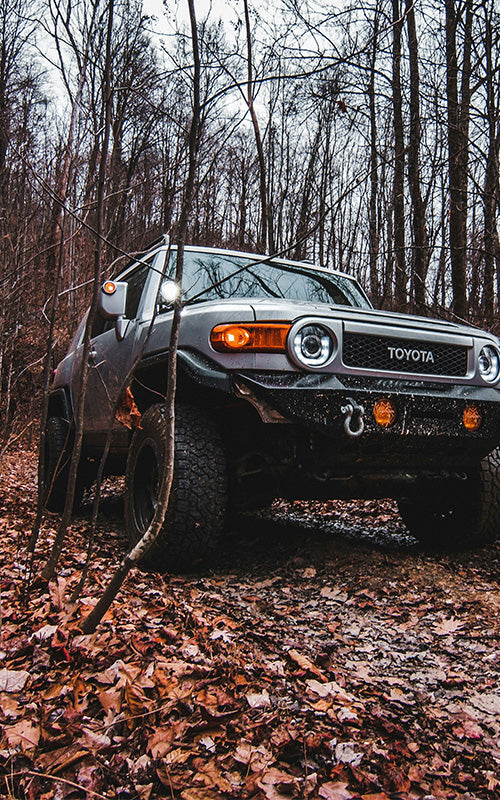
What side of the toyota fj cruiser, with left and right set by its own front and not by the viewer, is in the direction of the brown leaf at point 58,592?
right

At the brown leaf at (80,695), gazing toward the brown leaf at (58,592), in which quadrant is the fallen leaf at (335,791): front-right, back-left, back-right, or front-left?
back-right

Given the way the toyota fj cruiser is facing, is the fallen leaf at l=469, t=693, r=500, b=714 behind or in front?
in front

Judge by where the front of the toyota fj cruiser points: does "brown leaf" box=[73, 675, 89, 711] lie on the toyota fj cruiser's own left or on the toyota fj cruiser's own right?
on the toyota fj cruiser's own right

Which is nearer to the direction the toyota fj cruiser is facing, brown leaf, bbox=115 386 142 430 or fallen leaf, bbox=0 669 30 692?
the fallen leaf

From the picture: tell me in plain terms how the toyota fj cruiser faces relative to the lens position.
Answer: facing the viewer and to the right of the viewer

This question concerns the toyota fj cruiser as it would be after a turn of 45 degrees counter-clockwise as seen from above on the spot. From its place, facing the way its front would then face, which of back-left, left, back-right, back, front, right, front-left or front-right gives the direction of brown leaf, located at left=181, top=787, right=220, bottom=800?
right

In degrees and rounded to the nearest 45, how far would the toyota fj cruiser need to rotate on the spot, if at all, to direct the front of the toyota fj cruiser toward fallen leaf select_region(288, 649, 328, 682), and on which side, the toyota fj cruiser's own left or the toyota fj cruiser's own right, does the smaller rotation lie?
approximately 45° to the toyota fj cruiser's own right

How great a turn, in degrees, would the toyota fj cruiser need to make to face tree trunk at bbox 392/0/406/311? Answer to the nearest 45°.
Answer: approximately 135° to its left
